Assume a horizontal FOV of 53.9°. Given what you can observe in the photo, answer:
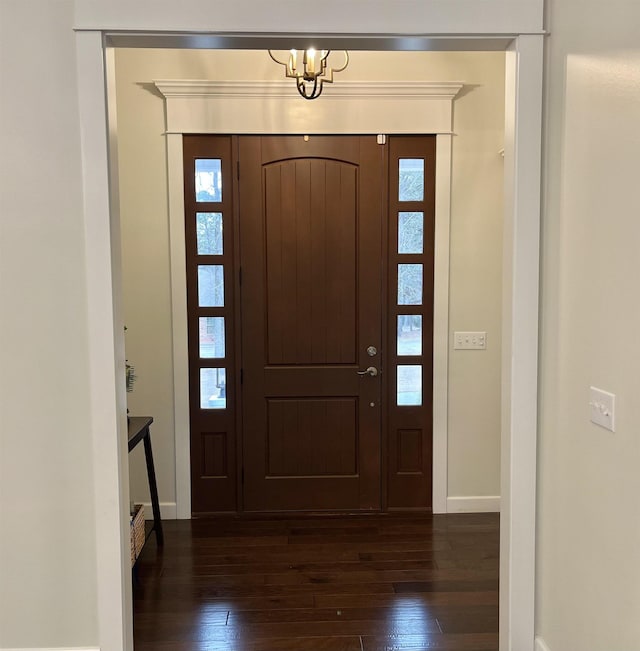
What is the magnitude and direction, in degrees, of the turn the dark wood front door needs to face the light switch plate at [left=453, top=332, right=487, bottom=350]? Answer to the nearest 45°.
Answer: approximately 90° to its left

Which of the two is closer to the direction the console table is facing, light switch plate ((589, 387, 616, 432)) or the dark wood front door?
the dark wood front door

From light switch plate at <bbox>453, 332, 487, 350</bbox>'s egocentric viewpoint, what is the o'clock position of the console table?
The console table is roughly at 2 o'clock from the light switch plate.

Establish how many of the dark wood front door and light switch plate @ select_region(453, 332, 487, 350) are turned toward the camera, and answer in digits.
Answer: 2

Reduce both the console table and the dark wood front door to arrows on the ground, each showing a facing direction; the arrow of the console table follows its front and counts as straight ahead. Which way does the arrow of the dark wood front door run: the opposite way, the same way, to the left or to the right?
to the right

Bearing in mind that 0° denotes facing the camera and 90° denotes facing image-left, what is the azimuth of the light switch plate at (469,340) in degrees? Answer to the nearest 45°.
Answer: approximately 0°

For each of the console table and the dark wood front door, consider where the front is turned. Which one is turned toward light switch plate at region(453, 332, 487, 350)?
the console table

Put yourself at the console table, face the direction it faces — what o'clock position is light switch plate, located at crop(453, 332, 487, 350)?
The light switch plate is roughly at 12 o'clock from the console table.

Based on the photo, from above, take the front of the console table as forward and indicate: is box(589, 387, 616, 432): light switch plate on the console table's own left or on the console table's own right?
on the console table's own right

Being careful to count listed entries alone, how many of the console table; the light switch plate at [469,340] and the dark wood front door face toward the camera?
2

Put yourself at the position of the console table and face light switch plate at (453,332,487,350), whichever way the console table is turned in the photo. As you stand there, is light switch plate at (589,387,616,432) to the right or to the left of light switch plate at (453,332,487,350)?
right

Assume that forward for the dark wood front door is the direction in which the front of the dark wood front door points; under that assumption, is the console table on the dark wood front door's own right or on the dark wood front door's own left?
on the dark wood front door's own right

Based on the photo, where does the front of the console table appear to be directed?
to the viewer's right
